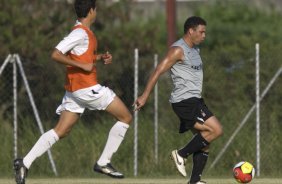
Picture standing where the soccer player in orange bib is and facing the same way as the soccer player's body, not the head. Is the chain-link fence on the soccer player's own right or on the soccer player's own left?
on the soccer player's own left

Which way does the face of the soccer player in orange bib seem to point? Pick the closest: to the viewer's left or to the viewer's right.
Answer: to the viewer's right

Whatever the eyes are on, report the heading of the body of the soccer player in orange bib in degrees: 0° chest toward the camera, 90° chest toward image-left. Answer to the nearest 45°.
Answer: approximately 270°
